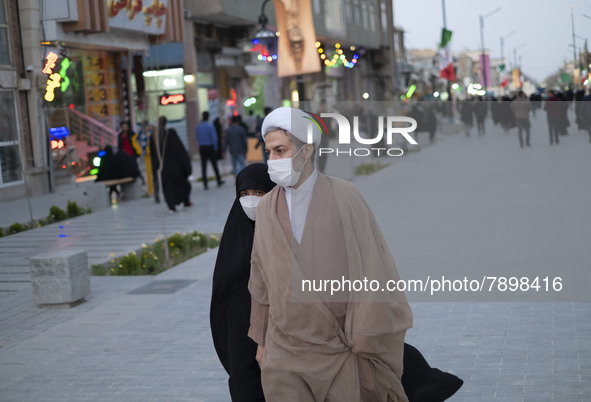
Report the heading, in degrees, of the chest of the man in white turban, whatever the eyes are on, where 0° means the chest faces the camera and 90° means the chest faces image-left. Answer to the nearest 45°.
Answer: approximately 45°

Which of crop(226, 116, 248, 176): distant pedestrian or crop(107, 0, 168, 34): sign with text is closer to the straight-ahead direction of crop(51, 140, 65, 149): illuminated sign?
the distant pedestrian

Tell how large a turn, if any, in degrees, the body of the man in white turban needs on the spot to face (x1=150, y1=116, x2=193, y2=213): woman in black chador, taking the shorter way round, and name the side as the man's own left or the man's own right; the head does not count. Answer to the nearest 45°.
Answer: approximately 135° to the man's own right
